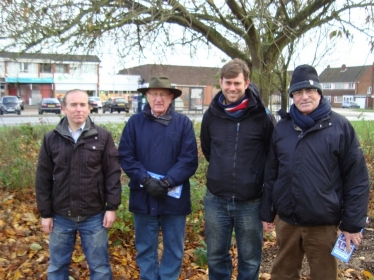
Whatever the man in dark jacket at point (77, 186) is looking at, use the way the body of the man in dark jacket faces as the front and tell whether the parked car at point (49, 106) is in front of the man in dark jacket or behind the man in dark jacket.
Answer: behind

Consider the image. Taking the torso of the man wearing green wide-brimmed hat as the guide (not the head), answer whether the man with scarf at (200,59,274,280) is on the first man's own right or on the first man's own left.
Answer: on the first man's own left
